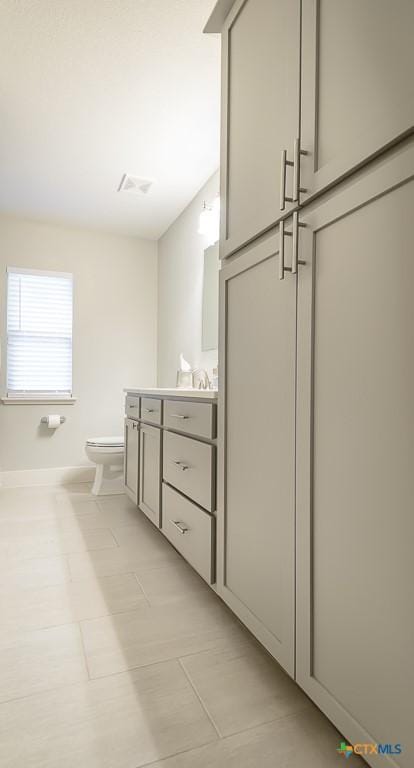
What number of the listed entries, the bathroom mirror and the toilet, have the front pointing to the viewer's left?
2

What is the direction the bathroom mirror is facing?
to the viewer's left

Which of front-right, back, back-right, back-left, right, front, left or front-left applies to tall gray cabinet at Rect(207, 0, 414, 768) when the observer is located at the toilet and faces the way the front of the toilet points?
left

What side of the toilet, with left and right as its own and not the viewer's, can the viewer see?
left
